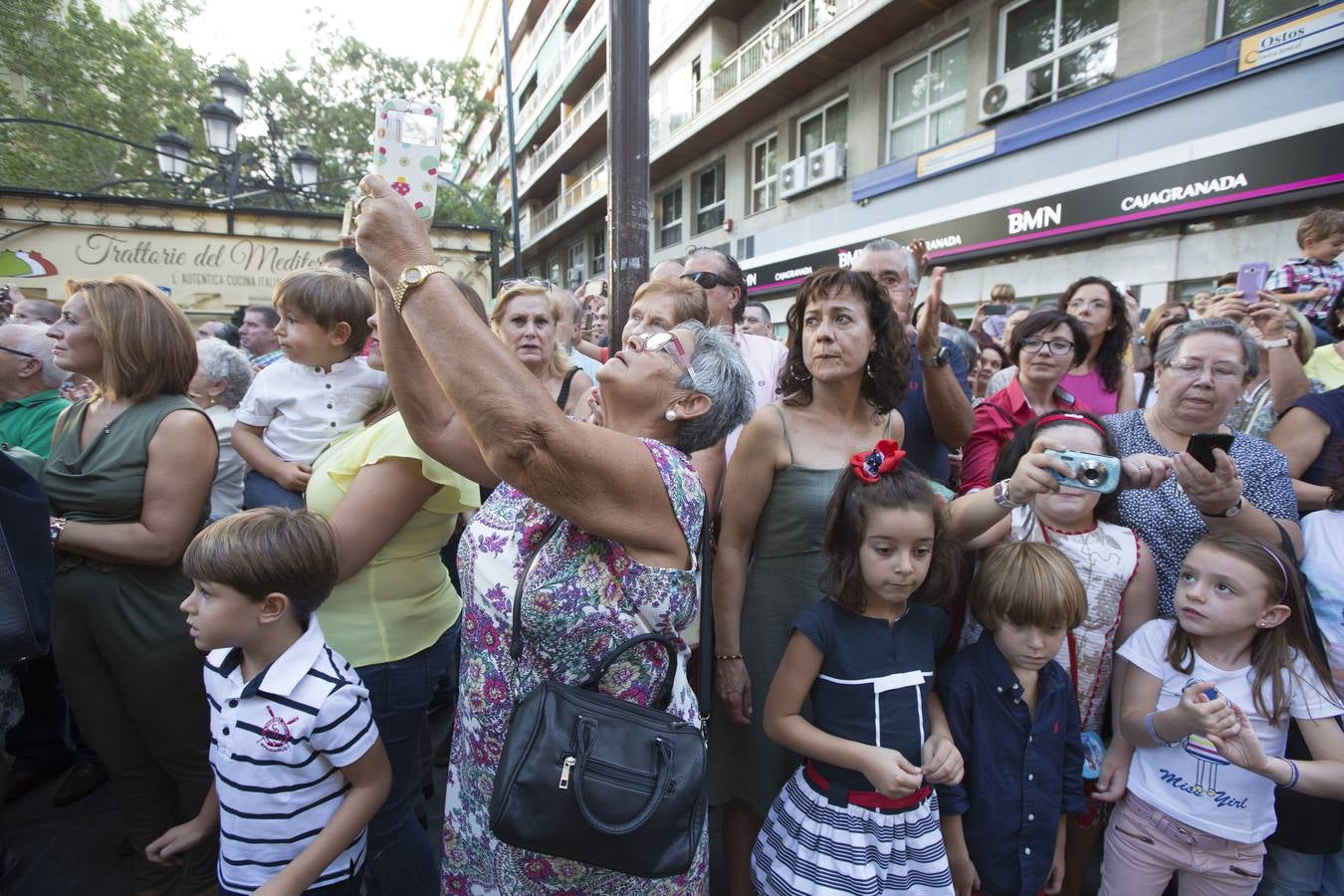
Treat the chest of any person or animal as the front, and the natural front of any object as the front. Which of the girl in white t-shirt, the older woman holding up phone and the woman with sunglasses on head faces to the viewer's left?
the older woman holding up phone

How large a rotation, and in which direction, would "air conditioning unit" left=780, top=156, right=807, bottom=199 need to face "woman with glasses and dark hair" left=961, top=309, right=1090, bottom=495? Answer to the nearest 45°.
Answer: approximately 45° to its left

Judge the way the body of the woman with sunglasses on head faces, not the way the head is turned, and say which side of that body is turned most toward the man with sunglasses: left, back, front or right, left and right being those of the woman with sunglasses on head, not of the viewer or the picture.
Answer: left

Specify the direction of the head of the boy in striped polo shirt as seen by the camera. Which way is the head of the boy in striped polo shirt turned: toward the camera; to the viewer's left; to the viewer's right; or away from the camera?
to the viewer's left

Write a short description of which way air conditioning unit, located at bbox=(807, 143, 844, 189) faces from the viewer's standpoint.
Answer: facing the viewer and to the left of the viewer

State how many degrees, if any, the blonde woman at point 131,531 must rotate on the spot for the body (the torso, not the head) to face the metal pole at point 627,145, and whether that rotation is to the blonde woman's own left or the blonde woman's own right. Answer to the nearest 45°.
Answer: approximately 135° to the blonde woman's own left

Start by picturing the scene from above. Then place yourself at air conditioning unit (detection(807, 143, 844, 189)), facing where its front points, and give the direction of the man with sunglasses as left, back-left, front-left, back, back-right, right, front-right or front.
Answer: front-left

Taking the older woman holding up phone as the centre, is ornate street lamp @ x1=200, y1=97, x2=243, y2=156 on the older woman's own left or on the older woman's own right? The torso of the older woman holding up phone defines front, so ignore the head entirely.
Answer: on the older woman's own right

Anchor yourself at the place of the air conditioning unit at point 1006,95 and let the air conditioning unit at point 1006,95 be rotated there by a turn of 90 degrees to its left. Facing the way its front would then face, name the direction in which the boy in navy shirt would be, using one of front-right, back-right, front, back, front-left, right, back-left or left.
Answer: front-right

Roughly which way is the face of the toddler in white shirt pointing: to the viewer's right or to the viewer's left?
to the viewer's left

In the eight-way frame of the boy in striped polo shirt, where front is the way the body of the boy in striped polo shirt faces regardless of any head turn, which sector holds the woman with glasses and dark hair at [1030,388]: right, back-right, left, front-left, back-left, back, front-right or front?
back-left

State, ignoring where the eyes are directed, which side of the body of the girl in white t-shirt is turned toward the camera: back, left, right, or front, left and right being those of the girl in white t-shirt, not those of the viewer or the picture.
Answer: front
